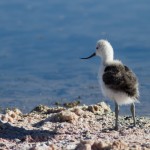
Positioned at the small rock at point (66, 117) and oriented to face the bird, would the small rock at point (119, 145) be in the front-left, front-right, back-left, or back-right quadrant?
front-right

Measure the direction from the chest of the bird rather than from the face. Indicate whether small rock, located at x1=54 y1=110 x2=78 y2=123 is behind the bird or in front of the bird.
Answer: in front

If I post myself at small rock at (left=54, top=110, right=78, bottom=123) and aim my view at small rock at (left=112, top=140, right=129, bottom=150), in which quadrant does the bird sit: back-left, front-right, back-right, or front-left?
front-left

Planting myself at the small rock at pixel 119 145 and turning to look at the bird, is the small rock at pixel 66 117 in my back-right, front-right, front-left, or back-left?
front-left

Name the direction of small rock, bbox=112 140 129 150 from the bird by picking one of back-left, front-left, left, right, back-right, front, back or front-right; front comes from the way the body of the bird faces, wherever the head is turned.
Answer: back-left

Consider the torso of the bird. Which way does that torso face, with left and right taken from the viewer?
facing away from the viewer and to the left of the viewer
